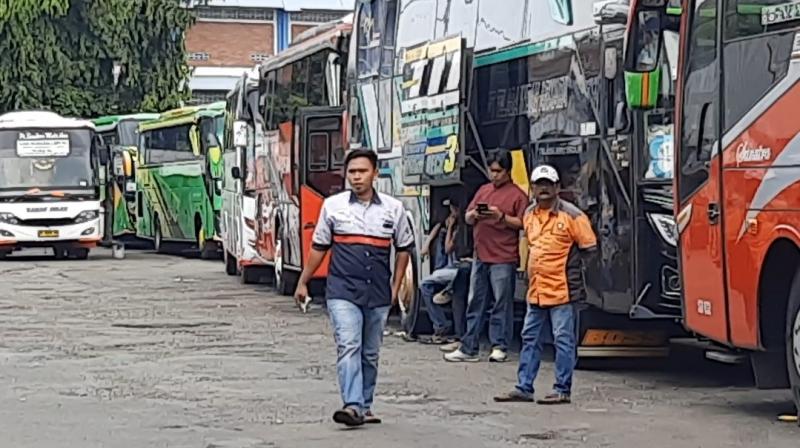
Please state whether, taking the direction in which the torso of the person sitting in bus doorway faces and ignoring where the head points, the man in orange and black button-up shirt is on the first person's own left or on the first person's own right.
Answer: on the first person's own left

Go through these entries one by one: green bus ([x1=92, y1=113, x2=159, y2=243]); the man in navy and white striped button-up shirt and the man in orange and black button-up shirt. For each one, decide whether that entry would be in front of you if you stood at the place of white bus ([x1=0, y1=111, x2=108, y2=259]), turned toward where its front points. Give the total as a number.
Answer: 2

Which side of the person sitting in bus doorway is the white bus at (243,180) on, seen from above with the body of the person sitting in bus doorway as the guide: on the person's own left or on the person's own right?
on the person's own right

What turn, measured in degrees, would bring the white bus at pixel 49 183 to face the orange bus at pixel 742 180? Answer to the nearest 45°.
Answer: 0° — it already faces it

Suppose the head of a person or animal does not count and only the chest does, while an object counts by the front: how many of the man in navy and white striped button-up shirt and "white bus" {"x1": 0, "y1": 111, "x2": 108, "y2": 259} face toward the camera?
2

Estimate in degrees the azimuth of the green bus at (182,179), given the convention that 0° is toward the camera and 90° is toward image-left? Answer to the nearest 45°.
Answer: approximately 315°
